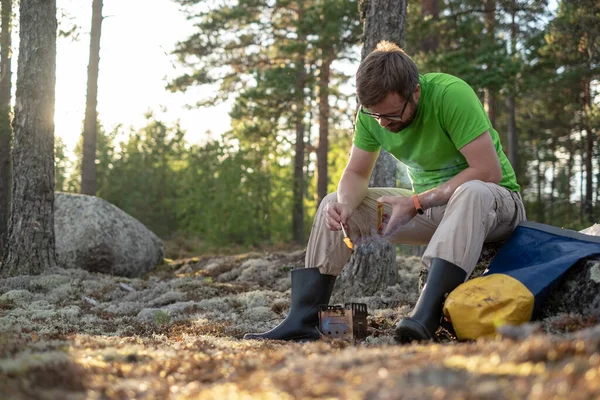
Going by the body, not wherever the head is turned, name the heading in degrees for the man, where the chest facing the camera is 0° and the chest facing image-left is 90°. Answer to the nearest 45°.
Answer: approximately 45°

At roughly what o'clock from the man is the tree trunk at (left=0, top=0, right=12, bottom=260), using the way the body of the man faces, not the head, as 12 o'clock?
The tree trunk is roughly at 3 o'clock from the man.

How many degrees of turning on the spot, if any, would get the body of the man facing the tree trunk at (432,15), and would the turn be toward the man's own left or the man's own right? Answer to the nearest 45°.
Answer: approximately 135° to the man's own right

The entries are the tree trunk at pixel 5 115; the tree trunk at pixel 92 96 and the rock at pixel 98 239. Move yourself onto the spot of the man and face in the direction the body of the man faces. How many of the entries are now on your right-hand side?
3

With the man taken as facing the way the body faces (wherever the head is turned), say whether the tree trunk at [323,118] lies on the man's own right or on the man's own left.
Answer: on the man's own right

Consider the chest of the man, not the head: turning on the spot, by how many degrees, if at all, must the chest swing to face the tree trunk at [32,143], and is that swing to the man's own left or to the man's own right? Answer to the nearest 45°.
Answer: approximately 90° to the man's own right

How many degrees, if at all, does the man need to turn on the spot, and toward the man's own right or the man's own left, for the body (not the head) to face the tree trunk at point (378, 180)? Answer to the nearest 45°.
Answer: approximately 135° to the man's own right

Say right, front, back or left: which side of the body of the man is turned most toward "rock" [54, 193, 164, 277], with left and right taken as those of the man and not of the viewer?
right

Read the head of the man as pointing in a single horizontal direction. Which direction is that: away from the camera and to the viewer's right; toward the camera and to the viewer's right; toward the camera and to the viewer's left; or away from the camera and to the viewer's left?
toward the camera and to the viewer's left

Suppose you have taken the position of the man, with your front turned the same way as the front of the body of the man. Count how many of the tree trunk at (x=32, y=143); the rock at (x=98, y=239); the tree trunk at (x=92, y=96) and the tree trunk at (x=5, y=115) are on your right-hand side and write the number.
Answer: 4
